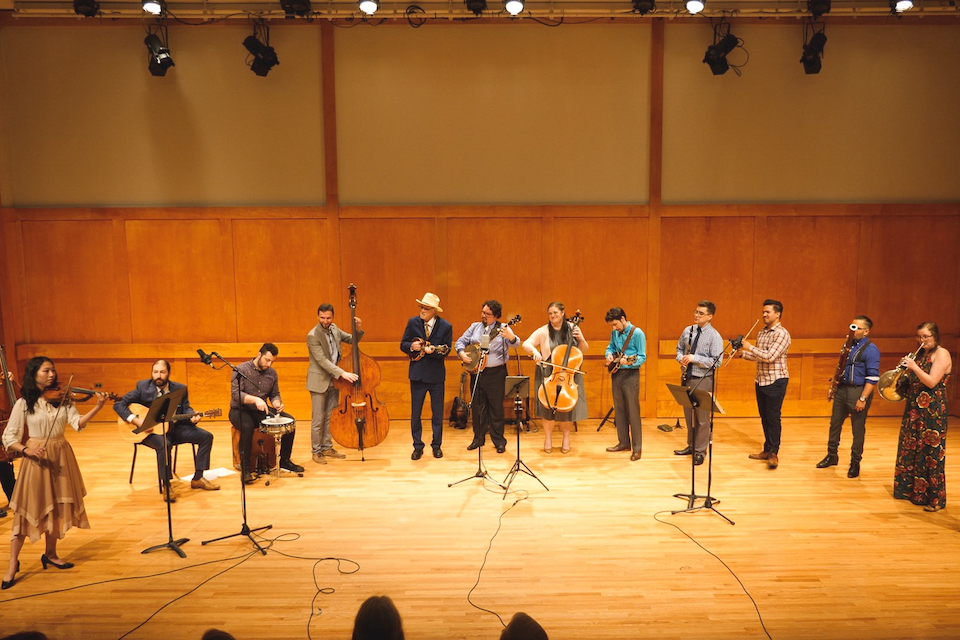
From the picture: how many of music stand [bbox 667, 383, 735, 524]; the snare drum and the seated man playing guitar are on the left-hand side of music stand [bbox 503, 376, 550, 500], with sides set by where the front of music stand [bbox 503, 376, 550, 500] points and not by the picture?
2

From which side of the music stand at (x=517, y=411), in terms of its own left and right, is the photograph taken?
back

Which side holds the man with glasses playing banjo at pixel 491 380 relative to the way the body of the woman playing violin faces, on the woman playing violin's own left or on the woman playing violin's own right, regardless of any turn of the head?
on the woman playing violin's own left

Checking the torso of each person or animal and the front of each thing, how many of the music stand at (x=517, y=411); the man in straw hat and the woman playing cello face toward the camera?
2

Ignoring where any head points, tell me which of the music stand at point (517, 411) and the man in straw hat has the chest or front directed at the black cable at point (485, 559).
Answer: the man in straw hat

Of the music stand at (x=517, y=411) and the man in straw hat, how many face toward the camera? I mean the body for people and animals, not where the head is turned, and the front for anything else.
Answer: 1
